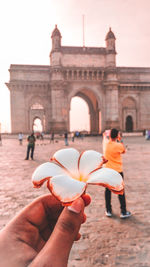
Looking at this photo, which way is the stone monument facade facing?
toward the camera
